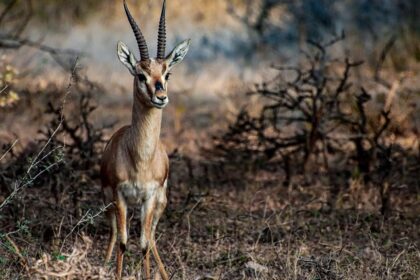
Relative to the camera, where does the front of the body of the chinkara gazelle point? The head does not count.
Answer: toward the camera
